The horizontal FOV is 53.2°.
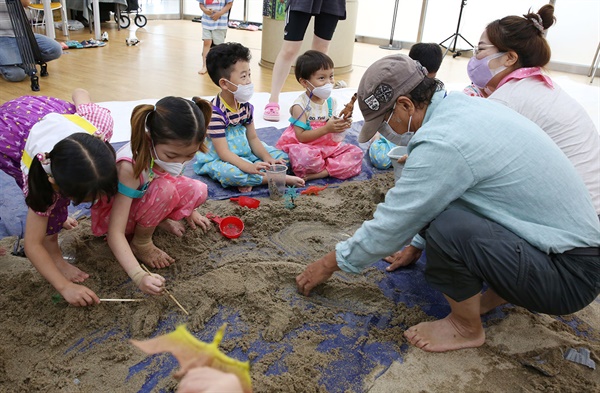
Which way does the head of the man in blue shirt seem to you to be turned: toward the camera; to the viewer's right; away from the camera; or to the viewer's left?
to the viewer's left

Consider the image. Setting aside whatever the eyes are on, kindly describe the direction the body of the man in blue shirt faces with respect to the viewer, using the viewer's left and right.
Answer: facing to the left of the viewer

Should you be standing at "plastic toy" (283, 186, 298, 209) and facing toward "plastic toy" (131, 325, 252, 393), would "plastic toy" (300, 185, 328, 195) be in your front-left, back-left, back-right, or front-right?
back-left

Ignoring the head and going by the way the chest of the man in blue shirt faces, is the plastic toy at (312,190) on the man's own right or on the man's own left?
on the man's own right
